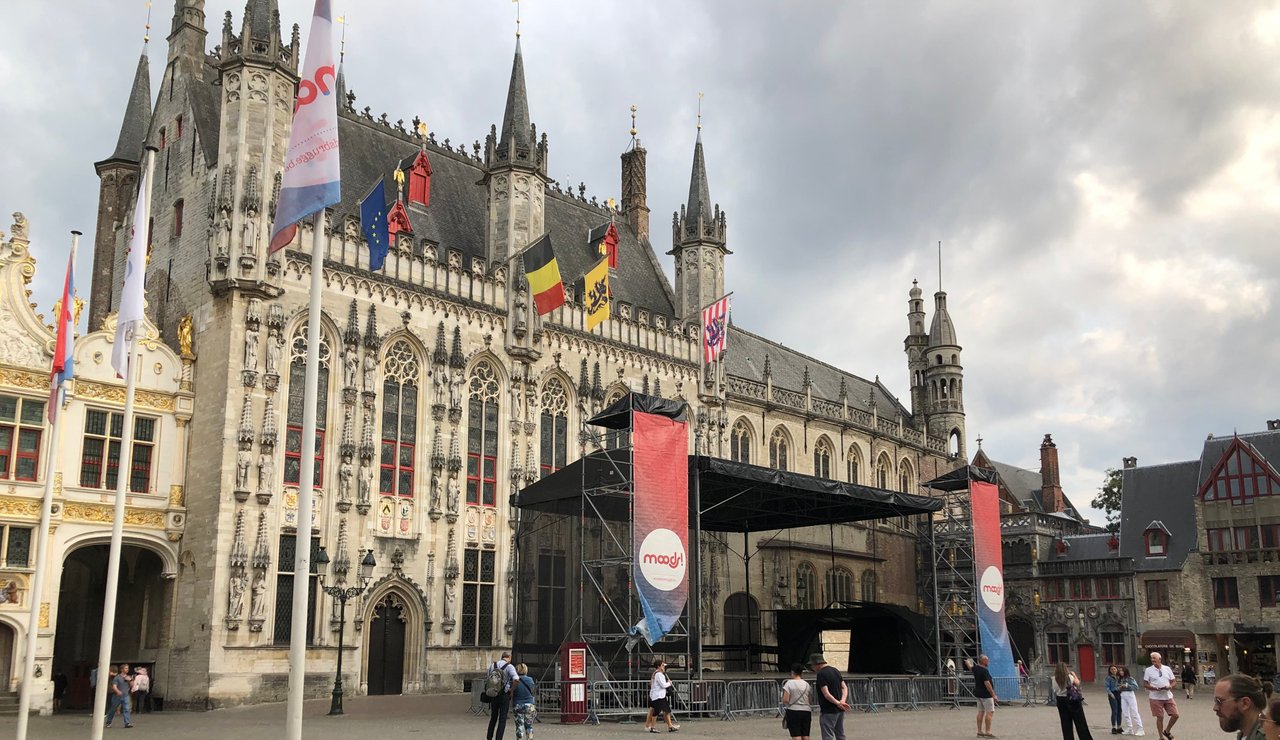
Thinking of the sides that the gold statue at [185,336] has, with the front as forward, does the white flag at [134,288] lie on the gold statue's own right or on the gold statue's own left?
on the gold statue's own right

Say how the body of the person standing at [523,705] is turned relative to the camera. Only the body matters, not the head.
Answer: away from the camera

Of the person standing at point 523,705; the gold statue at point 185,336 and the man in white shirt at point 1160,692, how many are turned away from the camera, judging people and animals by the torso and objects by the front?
1

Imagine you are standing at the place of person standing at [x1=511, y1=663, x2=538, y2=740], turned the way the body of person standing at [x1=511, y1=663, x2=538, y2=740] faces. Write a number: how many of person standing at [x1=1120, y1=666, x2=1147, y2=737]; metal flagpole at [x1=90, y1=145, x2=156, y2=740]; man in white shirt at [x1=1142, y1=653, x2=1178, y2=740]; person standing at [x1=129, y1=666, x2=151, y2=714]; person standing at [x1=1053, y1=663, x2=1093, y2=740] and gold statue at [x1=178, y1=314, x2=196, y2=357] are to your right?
3

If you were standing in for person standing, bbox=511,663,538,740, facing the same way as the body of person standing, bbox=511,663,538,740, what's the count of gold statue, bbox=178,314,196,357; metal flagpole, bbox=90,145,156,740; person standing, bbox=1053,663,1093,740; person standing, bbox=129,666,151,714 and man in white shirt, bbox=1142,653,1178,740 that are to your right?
2

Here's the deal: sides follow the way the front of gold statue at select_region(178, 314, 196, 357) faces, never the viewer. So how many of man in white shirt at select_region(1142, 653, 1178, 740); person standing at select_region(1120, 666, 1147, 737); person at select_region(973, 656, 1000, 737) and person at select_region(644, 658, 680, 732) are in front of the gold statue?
4

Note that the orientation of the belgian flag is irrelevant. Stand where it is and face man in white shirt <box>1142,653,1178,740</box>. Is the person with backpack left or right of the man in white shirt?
right

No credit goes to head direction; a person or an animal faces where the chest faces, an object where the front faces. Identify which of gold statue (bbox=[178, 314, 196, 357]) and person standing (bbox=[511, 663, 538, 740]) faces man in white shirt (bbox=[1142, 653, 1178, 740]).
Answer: the gold statue

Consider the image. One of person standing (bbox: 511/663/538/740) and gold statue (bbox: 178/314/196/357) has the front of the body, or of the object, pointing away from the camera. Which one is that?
the person standing

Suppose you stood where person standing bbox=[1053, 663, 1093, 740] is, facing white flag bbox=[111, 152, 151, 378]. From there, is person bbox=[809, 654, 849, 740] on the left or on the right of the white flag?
left

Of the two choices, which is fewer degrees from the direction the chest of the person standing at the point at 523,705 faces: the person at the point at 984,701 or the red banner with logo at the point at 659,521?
the red banner with logo

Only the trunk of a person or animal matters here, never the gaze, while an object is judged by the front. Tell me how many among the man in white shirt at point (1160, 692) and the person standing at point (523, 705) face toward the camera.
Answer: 1

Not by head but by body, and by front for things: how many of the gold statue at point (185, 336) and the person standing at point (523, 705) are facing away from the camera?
1

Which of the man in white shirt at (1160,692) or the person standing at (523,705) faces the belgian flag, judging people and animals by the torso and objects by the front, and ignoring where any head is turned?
the person standing

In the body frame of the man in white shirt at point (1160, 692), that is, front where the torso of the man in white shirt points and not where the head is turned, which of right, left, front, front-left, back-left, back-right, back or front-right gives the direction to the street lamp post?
right

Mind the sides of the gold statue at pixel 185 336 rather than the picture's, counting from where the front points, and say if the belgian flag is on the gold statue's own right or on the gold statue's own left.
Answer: on the gold statue's own left

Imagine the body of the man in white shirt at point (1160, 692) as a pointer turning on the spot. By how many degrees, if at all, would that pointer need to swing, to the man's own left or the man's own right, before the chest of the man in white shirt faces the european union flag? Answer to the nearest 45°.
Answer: approximately 90° to the man's own right

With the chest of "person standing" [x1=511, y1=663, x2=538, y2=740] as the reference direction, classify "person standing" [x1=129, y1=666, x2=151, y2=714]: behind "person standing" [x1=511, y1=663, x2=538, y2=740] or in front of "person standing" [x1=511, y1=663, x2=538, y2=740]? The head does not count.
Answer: in front
